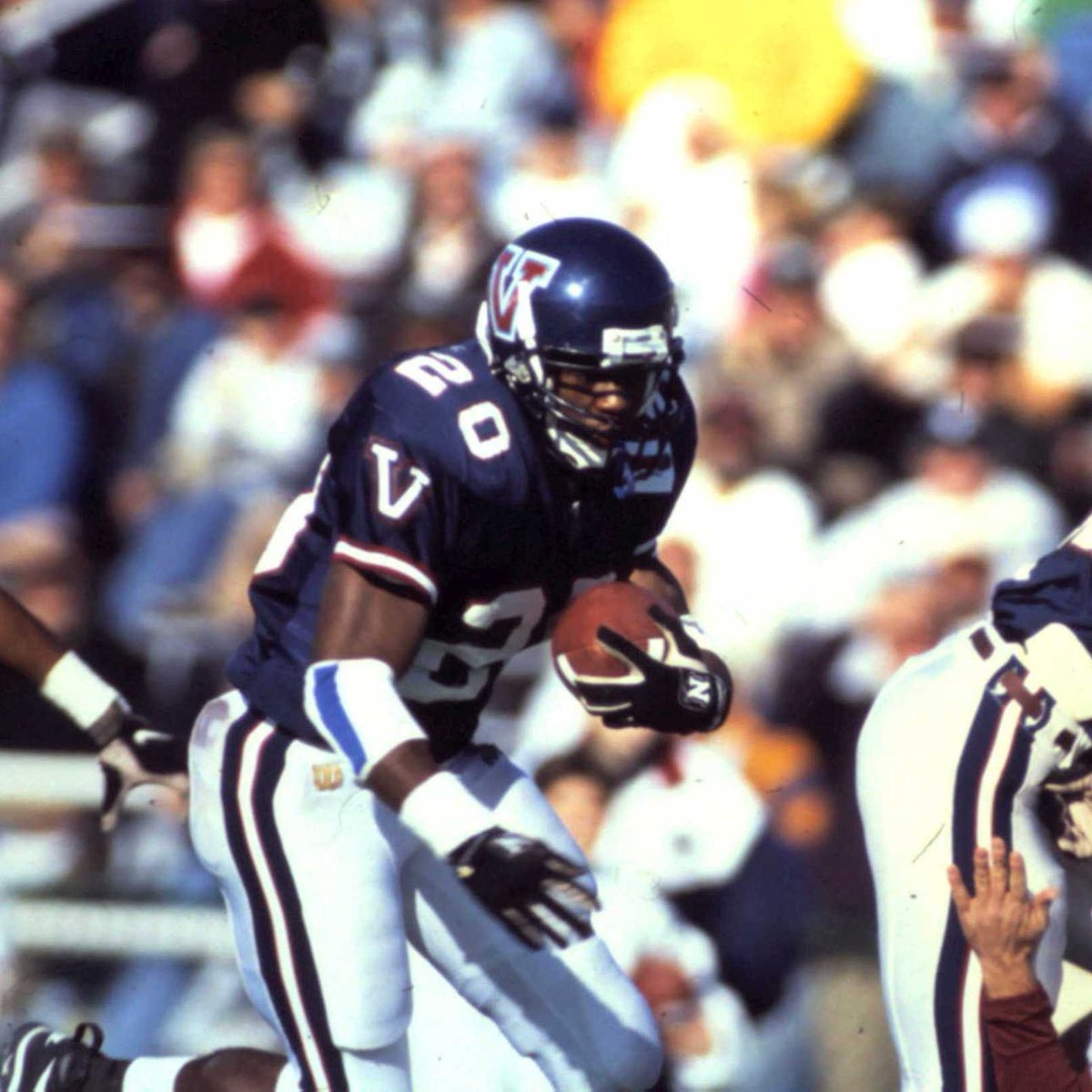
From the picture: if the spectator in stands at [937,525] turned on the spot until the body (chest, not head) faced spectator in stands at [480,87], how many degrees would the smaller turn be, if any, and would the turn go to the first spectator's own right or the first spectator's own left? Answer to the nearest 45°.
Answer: approximately 135° to the first spectator's own right

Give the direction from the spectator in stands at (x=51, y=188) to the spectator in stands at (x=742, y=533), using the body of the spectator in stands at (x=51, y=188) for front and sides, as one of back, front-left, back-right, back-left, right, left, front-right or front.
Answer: front-left

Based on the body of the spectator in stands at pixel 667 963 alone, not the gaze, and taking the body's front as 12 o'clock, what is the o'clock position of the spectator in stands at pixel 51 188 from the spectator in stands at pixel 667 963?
the spectator in stands at pixel 51 188 is roughly at 5 o'clock from the spectator in stands at pixel 667 963.

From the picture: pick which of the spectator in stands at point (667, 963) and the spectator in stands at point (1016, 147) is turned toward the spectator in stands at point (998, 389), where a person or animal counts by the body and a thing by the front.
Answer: the spectator in stands at point (1016, 147)

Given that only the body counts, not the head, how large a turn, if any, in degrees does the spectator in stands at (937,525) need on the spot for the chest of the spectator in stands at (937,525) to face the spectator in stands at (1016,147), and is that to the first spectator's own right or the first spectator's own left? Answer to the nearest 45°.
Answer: approximately 180°

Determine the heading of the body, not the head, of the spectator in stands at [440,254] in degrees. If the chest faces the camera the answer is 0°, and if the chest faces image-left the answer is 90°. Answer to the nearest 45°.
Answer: approximately 0°

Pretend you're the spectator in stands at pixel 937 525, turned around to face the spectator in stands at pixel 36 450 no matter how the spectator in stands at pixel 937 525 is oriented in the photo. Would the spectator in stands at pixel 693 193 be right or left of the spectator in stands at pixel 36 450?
right

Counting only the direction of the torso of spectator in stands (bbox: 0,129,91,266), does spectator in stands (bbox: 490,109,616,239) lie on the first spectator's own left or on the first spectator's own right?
on the first spectator's own left

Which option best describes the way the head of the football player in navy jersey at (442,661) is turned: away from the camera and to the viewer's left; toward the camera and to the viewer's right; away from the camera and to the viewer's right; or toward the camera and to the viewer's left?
toward the camera and to the viewer's right

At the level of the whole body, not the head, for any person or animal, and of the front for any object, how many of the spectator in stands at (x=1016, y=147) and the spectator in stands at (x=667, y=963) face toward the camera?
2

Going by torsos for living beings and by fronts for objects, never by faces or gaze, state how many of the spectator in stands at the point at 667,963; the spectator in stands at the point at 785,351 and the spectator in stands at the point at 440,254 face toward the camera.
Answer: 3

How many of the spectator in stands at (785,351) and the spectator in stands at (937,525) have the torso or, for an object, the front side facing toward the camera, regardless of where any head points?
2
